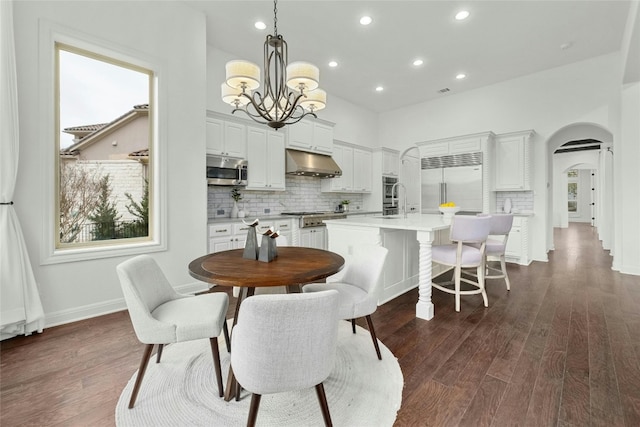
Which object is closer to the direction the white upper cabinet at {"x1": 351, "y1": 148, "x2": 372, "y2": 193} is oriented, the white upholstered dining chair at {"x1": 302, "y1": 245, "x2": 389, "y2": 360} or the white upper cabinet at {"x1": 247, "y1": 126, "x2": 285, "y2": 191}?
the white upholstered dining chair

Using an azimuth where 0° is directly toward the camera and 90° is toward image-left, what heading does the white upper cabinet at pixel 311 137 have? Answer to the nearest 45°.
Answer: approximately 315°

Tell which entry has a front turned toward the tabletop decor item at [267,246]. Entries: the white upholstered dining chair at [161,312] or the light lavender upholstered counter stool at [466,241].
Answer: the white upholstered dining chair at [161,312]

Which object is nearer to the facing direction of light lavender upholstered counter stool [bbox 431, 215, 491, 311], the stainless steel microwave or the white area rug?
the stainless steel microwave

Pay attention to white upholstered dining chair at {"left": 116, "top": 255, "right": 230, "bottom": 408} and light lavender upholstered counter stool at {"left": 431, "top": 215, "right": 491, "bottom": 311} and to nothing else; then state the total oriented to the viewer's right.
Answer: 1

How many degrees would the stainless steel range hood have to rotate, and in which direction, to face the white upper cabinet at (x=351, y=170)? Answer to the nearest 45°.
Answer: approximately 90° to its left

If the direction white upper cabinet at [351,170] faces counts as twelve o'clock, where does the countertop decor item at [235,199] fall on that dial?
The countertop decor item is roughly at 3 o'clock from the white upper cabinet.

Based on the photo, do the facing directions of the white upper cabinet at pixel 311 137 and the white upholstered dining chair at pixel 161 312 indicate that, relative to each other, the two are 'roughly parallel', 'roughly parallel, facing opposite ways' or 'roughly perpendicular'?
roughly perpendicular

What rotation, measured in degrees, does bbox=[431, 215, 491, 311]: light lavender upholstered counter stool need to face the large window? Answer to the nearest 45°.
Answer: approximately 90° to its left

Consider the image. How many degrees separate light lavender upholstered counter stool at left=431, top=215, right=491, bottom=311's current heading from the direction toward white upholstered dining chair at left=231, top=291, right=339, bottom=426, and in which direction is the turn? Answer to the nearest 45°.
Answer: approximately 135° to its left

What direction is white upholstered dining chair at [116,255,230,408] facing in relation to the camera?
to the viewer's right

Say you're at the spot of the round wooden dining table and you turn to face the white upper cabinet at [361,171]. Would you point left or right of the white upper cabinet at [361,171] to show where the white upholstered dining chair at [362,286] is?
right

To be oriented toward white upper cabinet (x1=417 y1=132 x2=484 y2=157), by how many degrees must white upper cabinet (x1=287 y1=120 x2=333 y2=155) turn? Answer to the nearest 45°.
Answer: approximately 45° to its left
